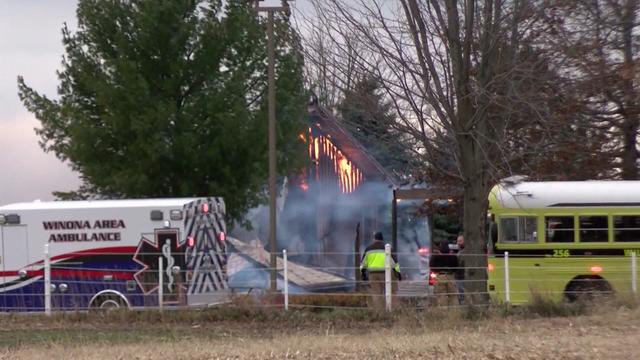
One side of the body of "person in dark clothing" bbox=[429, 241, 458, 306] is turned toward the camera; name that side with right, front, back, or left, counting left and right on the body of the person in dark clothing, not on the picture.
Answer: back

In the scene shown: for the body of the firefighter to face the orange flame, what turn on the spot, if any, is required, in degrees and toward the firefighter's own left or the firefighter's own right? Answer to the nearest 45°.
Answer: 0° — they already face it

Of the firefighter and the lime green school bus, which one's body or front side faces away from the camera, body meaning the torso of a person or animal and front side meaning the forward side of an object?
the firefighter

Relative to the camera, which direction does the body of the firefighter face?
away from the camera

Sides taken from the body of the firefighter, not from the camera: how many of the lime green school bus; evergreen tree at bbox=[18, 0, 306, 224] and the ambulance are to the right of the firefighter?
1

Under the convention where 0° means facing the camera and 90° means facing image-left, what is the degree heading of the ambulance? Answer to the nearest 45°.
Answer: approximately 135°

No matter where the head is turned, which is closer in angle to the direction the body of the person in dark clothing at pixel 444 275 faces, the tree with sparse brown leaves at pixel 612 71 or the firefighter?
the tree with sparse brown leaves

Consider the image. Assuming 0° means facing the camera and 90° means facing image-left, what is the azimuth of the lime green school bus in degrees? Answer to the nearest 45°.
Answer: approximately 90°

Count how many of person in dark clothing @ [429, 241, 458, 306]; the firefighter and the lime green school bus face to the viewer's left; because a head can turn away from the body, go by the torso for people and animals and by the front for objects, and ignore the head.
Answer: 1

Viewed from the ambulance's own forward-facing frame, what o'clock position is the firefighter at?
The firefighter is roughly at 5 o'clock from the ambulance.

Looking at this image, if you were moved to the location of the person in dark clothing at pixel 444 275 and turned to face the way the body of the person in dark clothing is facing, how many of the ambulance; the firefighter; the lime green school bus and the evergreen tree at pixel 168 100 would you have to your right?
1
